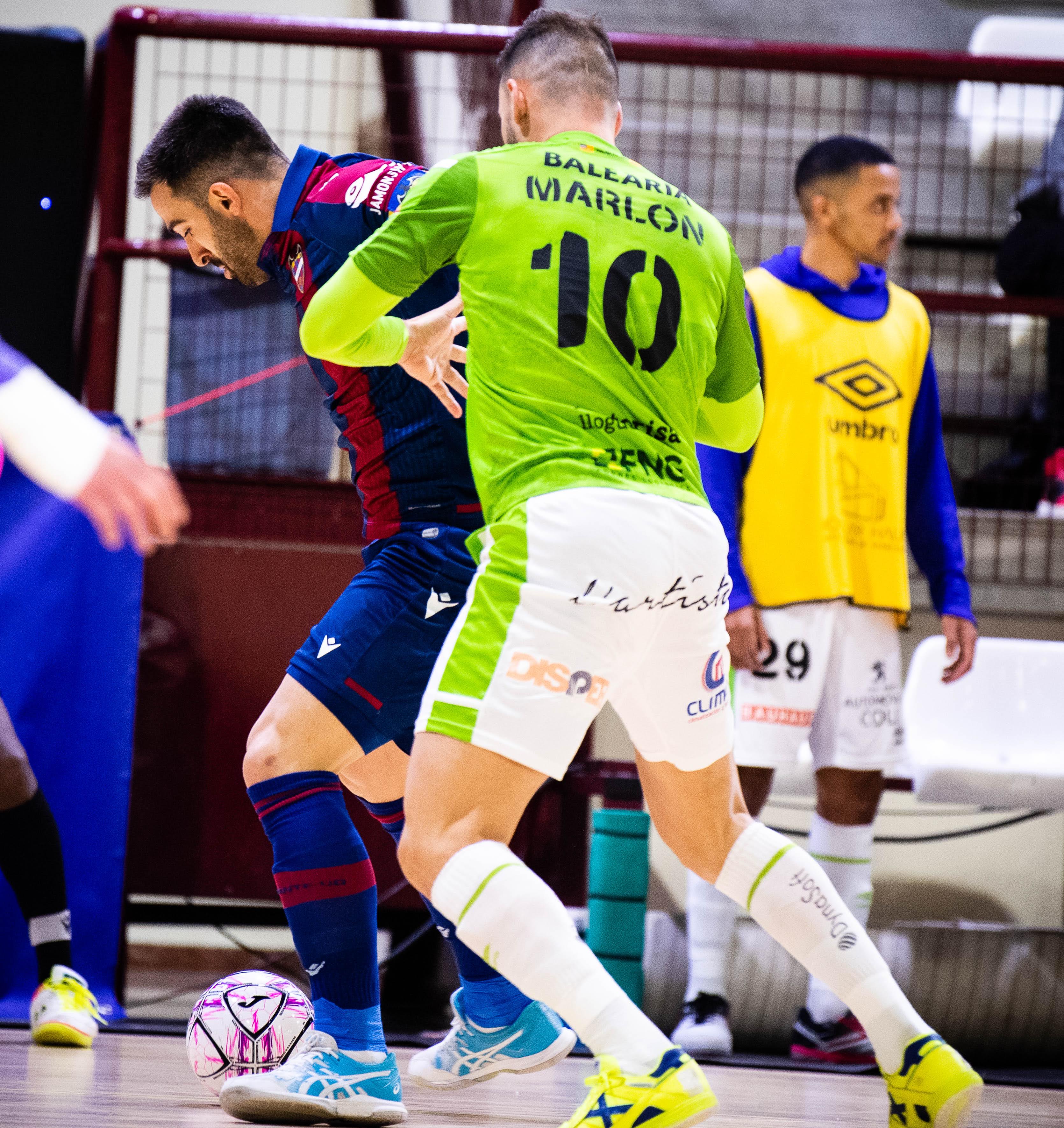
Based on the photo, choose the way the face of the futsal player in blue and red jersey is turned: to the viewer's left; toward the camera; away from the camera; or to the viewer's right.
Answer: to the viewer's left

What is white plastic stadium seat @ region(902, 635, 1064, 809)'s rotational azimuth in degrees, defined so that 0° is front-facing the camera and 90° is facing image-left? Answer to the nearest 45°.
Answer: approximately 0°

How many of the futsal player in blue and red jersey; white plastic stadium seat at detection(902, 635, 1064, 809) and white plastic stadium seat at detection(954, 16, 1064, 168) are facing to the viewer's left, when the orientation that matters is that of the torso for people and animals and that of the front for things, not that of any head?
1

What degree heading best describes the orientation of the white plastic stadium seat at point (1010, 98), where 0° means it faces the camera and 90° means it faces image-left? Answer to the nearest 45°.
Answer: approximately 0°

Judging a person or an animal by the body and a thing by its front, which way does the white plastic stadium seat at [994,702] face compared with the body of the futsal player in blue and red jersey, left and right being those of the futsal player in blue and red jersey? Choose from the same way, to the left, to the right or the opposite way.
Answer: to the left

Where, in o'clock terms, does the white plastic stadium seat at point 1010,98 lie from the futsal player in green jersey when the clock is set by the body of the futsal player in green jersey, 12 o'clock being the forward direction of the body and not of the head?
The white plastic stadium seat is roughly at 2 o'clock from the futsal player in green jersey.

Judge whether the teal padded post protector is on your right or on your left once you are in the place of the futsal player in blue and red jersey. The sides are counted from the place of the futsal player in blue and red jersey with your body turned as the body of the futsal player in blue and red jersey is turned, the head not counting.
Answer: on your right

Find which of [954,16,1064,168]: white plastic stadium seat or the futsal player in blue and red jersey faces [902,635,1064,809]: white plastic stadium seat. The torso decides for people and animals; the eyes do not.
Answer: [954,16,1064,168]: white plastic stadium seat

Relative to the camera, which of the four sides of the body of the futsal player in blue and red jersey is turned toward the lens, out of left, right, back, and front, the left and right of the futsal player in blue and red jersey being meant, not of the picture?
left
